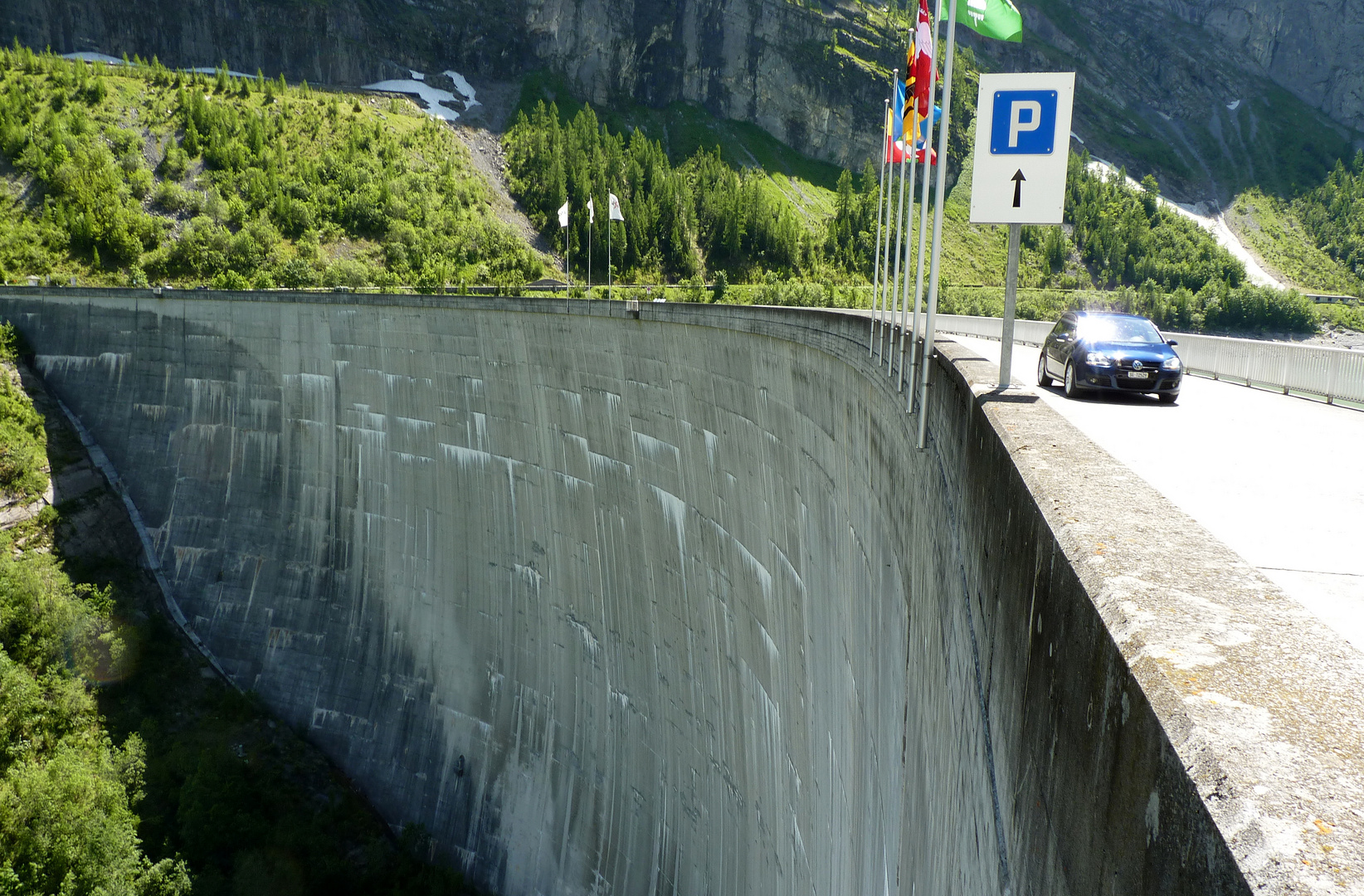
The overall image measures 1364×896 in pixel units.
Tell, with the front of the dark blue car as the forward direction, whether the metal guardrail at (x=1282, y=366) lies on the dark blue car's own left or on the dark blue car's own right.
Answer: on the dark blue car's own left

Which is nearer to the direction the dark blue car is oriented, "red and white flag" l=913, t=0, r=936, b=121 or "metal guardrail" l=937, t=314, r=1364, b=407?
the red and white flag

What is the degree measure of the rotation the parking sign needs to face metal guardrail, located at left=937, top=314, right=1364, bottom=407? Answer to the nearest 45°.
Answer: approximately 180°

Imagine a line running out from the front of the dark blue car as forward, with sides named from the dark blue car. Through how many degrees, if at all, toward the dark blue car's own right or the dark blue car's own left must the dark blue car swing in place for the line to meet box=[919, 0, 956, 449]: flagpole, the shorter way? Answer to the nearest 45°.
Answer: approximately 45° to the dark blue car's own right

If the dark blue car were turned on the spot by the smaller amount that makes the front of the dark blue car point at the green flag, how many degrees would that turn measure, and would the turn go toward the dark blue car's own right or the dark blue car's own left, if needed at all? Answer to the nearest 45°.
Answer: approximately 45° to the dark blue car's own right

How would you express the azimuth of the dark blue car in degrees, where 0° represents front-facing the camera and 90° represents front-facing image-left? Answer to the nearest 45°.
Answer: approximately 315°

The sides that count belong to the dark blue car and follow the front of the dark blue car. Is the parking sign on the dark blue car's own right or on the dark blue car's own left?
on the dark blue car's own right
